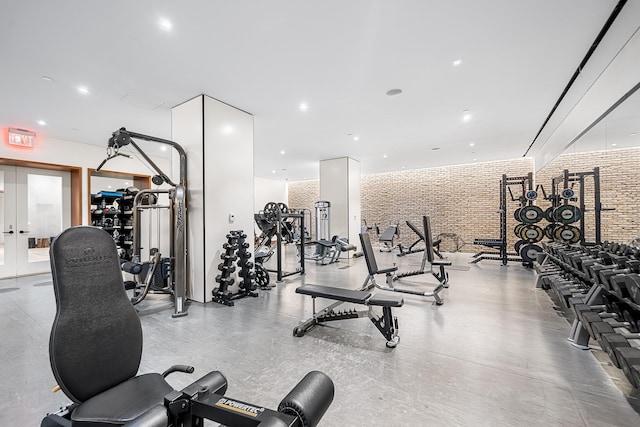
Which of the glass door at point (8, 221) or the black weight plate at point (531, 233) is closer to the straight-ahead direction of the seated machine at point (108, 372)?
the black weight plate

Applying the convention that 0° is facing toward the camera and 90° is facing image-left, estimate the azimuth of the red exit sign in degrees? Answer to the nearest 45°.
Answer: approximately 315°

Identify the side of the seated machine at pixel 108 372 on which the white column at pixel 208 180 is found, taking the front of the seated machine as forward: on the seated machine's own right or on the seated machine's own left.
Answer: on the seated machine's own left

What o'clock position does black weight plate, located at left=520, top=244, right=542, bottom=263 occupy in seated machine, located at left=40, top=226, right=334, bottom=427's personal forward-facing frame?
The black weight plate is roughly at 10 o'clock from the seated machine.

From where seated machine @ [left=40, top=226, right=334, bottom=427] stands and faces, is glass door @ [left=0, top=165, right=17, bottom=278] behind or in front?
behind

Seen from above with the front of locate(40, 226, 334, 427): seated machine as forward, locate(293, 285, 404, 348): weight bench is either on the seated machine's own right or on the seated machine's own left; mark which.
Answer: on the seated machine's own left

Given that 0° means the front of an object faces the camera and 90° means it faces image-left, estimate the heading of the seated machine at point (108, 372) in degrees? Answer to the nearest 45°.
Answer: approximately 315°

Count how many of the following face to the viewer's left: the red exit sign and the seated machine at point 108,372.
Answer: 0

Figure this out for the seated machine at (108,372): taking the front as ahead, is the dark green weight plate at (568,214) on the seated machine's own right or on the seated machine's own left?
on the seated machine's own left
